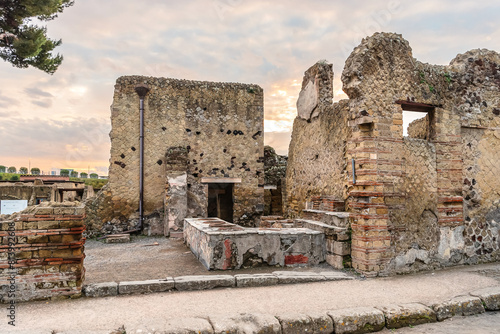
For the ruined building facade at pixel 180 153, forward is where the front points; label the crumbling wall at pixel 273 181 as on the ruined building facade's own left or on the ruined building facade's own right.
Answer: on the ruined building facade's own left

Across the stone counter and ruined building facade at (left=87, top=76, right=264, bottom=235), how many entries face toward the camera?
2

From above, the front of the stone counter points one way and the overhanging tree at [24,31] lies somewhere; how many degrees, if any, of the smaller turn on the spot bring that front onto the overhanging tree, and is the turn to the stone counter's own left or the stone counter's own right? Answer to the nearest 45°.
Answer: approximately 135° to the stone counter's own right

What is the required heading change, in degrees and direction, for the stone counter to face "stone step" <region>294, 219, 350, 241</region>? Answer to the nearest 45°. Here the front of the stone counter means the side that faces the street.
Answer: approximately 90° to its left

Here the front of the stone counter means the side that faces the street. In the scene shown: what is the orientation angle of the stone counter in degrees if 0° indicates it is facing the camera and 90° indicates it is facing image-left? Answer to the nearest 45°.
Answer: approximately 0°

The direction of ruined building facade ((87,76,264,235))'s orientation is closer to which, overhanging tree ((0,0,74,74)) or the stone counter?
the stone counter

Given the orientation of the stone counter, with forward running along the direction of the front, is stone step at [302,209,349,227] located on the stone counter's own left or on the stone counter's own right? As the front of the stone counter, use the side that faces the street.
on the stone counter's own left

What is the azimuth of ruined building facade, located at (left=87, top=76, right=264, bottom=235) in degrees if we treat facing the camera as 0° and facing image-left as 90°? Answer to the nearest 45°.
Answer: approximately 0°
